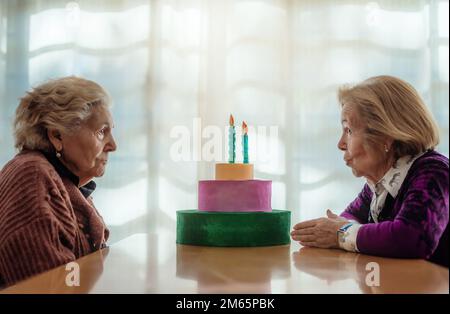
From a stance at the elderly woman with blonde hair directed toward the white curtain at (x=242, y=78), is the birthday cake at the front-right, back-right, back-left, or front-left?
front-left

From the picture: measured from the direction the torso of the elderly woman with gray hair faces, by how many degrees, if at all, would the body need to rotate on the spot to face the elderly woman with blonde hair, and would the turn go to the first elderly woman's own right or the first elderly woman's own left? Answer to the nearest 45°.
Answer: approximately 45° to the first elderly woman's own right

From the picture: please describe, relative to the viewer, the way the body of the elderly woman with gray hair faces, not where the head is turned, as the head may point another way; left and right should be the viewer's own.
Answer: facing to the right of the viewer

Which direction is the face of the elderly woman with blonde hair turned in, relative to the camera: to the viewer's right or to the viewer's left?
to the viewer's left

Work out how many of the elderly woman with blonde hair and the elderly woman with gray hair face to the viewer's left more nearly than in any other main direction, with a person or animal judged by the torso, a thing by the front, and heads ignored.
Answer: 1

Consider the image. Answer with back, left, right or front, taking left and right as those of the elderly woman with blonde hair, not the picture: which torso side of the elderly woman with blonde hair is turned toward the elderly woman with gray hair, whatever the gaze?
front

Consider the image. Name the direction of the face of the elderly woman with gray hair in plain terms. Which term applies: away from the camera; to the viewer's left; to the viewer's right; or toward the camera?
to the viewer's right

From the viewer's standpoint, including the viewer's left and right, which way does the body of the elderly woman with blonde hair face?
facing to the left of the viewer
